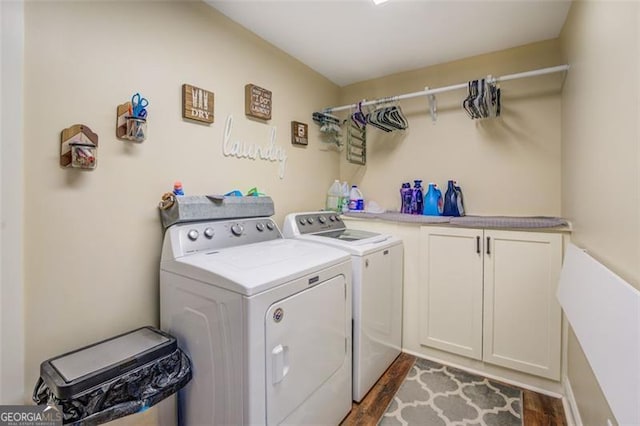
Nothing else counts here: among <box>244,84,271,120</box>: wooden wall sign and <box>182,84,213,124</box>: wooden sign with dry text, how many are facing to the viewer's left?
0

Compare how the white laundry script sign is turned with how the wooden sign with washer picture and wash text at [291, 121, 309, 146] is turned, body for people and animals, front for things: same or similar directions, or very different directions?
same or similar directions

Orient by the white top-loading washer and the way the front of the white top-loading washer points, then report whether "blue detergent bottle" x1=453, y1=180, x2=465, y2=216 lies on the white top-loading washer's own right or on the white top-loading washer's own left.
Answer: on the white top-loading washer's own left

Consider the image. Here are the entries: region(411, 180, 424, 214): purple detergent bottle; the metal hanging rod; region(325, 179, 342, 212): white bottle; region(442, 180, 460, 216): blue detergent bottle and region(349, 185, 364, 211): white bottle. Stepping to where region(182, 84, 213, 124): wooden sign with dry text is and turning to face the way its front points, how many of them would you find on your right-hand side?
0

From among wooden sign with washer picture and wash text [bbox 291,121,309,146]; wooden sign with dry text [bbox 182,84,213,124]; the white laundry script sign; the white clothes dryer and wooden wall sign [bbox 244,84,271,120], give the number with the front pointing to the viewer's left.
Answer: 0

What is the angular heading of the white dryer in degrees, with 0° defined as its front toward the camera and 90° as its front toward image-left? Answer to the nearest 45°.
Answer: approximately 315°

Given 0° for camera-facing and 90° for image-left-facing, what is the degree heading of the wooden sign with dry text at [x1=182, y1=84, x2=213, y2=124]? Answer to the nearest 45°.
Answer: approximately 315°

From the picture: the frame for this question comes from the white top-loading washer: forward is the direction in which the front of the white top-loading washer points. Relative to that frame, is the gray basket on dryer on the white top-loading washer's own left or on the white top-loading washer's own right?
on the white top-loading washer's own right

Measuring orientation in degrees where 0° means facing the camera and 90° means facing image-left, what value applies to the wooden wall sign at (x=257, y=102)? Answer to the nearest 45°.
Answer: approximately 315°

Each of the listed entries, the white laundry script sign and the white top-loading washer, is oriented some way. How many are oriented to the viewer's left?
0

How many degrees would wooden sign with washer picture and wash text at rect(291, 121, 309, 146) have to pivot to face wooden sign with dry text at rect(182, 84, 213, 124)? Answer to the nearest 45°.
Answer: approximately 90° to its right

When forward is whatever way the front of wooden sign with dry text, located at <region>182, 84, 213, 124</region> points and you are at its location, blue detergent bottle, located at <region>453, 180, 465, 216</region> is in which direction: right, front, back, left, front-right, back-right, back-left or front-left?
front-left

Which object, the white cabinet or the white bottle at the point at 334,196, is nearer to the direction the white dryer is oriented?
the white cabinet

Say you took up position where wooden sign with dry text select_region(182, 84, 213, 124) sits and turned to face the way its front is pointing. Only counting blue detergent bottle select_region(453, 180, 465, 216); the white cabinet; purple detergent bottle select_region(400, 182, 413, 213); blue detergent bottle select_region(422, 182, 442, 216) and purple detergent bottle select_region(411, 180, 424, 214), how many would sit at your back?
0

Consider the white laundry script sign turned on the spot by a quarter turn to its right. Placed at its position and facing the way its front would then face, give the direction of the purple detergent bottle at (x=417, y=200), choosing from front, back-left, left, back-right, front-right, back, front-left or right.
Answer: back-left

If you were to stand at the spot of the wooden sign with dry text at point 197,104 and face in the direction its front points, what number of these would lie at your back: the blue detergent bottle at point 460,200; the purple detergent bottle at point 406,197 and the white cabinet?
0

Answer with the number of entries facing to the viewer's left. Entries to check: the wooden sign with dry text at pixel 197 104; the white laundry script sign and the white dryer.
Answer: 0

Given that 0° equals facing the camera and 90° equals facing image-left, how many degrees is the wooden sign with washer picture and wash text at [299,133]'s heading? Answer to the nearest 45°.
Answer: approximately 315°

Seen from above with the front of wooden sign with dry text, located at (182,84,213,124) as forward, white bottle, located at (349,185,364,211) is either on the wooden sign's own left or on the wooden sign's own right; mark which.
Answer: on the wooden sign's own left
